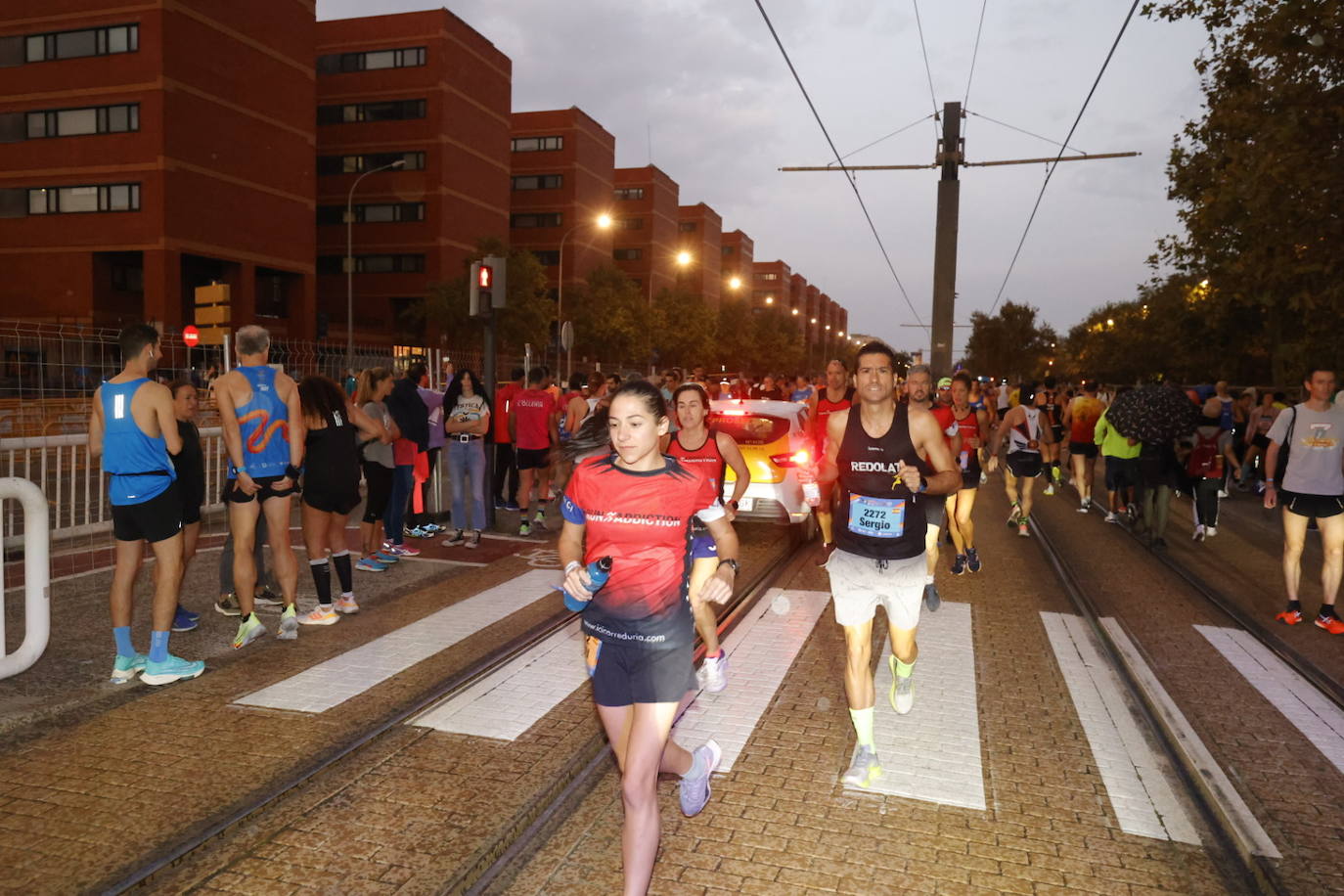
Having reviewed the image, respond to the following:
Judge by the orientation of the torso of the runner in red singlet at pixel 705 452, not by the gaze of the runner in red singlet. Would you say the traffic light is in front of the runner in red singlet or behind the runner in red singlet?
behind

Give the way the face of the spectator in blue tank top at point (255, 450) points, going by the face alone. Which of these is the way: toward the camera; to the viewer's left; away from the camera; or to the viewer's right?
away from the camera

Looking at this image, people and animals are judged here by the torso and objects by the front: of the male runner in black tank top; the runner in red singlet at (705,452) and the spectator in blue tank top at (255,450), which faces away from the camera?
the spectator in blue tank top

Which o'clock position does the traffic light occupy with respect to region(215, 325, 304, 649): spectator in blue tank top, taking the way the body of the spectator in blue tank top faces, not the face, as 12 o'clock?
The traffic light is roughly at 1 o'clock from the spectator in blue tank top.

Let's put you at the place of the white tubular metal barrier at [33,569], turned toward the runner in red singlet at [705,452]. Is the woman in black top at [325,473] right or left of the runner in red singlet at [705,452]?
left

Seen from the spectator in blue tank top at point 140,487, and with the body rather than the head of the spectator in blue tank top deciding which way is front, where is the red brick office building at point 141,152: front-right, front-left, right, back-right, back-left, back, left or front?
front-left

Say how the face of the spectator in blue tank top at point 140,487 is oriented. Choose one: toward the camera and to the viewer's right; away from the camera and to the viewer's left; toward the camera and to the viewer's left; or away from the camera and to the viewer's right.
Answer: away from the camera and to the viewer's right

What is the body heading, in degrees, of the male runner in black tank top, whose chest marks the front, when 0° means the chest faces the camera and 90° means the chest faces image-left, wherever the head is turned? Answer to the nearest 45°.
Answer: approximately 0°

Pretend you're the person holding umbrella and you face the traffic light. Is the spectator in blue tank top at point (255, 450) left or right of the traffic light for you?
left

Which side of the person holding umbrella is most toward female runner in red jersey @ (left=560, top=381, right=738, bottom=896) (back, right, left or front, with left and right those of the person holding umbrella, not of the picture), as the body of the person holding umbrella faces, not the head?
back

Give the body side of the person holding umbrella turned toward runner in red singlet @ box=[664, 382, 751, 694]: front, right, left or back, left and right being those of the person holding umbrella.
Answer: back

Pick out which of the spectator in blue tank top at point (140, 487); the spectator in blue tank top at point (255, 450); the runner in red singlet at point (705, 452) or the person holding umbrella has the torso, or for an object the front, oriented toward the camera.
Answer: the runner in red singlet

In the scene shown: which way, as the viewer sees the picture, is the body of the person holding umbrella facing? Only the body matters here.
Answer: away from the camera

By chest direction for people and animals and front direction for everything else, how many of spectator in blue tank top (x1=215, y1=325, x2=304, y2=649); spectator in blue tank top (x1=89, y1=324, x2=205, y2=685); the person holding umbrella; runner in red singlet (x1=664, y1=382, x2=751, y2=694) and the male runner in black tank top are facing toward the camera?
2

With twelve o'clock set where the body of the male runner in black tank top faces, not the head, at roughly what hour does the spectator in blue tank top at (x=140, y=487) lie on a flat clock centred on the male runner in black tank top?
The spectator in blue tank top is roughly at 3 o'clock from the male runner in black tank top.
